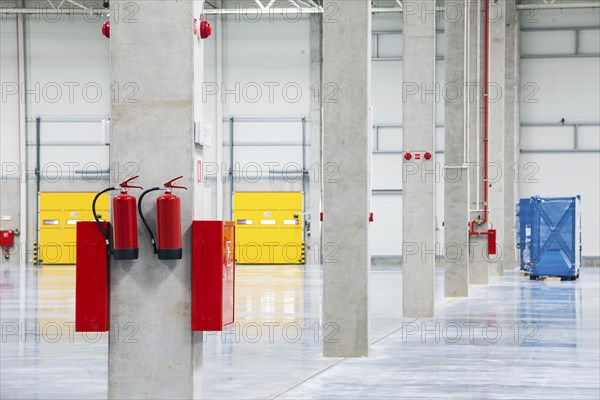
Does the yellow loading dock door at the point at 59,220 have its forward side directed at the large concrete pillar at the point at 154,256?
yes

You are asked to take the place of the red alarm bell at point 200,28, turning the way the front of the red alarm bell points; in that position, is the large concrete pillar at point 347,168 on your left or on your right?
on your left

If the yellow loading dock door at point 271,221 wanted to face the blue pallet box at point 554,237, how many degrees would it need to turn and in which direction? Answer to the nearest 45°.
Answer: approximately 45° to its left

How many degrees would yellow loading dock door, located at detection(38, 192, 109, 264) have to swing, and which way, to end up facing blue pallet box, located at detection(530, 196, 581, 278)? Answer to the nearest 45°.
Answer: approximately 45° to its left

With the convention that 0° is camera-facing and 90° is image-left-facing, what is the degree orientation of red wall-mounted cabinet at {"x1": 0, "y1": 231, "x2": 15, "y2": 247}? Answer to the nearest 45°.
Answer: approximately 0°

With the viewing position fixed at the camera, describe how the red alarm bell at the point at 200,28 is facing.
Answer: facing to the right of the viewer

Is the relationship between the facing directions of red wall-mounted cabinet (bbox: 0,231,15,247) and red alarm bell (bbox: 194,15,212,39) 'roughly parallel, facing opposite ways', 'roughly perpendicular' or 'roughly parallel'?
roughly perpendicular

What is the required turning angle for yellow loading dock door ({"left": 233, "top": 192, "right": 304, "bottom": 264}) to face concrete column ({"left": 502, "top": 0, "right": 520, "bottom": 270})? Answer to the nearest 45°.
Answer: approximately 90° to its left
